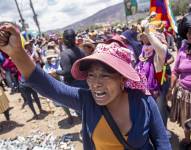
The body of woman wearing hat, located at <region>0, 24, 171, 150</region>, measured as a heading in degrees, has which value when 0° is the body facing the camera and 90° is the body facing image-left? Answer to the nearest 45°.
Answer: approximately 45°
